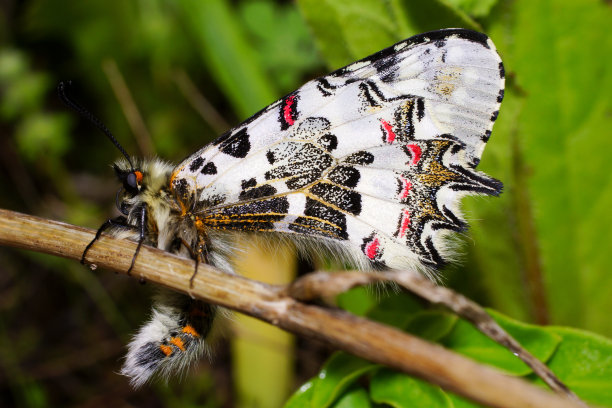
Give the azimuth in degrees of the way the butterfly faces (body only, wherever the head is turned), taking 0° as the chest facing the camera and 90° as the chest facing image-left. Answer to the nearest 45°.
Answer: approximately 90°

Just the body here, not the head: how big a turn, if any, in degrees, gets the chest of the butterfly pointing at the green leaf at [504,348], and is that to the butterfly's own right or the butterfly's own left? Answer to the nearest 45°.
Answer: approximately 180°

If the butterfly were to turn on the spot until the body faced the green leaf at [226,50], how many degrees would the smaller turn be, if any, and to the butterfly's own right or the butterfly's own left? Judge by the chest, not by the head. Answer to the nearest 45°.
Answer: approximately 45° to the butterfly's own right

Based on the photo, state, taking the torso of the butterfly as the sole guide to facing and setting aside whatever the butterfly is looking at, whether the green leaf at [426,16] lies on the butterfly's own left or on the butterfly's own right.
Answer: on the butterfly's own right
